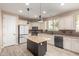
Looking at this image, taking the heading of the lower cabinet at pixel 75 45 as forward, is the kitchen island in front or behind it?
in front

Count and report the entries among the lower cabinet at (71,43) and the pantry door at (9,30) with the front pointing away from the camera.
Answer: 0

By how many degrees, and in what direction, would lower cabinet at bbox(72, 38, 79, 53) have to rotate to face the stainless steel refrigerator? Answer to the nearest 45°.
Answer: approximately 45° to its right

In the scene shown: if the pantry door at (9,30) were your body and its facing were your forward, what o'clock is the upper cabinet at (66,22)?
The upper cabinet is roughly at 11 o'clock from the pantry door.

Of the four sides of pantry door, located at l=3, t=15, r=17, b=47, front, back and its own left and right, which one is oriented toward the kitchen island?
front

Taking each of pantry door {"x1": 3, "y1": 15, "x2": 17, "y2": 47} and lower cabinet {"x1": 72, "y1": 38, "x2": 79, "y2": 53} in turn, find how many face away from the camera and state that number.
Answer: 0

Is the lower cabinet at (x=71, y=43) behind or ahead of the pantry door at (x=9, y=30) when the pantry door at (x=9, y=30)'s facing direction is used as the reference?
ahead
